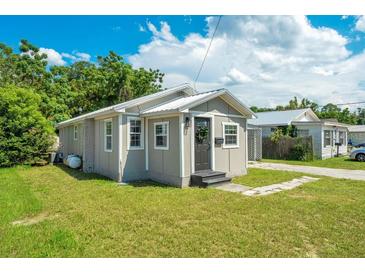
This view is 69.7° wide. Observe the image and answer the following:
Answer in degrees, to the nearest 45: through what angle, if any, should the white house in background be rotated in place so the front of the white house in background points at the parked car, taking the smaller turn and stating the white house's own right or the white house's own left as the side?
0° — it already faces it

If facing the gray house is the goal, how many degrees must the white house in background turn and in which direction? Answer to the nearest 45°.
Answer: approximately 45° to its right

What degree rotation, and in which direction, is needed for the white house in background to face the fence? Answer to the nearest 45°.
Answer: approximately 90° to its right

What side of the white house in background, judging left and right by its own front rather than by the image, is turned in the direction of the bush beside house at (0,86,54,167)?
right

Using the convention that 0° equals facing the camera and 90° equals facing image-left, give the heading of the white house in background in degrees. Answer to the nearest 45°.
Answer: approximately 315°

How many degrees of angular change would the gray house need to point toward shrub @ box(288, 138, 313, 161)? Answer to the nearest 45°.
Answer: approximately 90° to its left

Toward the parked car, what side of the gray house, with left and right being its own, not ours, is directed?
left

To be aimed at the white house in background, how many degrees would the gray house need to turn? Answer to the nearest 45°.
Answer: approximately 90° to its left

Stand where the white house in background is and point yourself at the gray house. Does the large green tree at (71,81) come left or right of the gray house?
right
